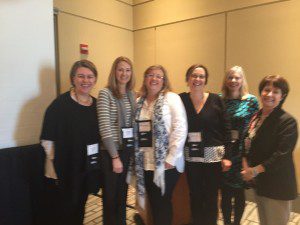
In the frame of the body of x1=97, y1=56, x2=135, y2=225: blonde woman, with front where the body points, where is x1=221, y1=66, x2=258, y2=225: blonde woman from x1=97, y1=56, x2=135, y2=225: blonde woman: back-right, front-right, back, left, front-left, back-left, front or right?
front-left

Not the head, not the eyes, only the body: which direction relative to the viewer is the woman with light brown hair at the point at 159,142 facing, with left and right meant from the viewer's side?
facing the viewer and to the left of the viewer

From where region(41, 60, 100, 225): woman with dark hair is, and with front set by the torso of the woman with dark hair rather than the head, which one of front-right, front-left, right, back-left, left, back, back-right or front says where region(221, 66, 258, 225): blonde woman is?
front-left

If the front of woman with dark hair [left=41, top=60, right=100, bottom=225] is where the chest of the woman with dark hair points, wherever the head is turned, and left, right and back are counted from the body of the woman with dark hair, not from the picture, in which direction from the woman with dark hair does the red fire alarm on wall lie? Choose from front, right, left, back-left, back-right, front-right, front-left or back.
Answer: back-left

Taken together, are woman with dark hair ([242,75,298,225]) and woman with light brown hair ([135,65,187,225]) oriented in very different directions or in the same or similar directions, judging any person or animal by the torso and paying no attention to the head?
same or similar directions

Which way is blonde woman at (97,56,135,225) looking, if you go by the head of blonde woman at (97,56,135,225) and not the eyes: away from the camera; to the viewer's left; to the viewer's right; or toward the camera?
toward the camera

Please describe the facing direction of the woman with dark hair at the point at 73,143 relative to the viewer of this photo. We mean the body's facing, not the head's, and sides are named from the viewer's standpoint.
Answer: facing the viewer and to the right of the viewer

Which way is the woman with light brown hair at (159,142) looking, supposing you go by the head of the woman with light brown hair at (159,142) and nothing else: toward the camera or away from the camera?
toward the camera

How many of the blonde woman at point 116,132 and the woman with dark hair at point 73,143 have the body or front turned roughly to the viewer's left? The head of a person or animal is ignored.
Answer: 0

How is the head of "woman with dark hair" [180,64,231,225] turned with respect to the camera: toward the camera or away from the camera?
toward the camera

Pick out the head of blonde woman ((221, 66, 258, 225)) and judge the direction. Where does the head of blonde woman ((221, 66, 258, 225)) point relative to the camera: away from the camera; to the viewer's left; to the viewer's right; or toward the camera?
toward the camera

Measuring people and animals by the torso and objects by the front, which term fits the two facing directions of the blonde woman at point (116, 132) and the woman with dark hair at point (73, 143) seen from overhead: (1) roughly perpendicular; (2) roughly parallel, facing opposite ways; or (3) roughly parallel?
roughly parallel

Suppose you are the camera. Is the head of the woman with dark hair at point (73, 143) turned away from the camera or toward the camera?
toward the camera

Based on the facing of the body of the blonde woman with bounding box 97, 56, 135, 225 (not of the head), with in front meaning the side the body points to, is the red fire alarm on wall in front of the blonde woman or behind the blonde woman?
behind

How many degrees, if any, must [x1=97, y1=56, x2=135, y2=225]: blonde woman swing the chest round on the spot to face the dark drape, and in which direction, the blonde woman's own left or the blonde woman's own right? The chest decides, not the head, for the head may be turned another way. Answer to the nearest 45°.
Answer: approximately 135° to the blonde woman's own right

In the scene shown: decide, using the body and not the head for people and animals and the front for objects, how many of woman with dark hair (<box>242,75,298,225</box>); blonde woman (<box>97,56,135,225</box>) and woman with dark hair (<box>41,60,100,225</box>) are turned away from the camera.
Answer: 0
